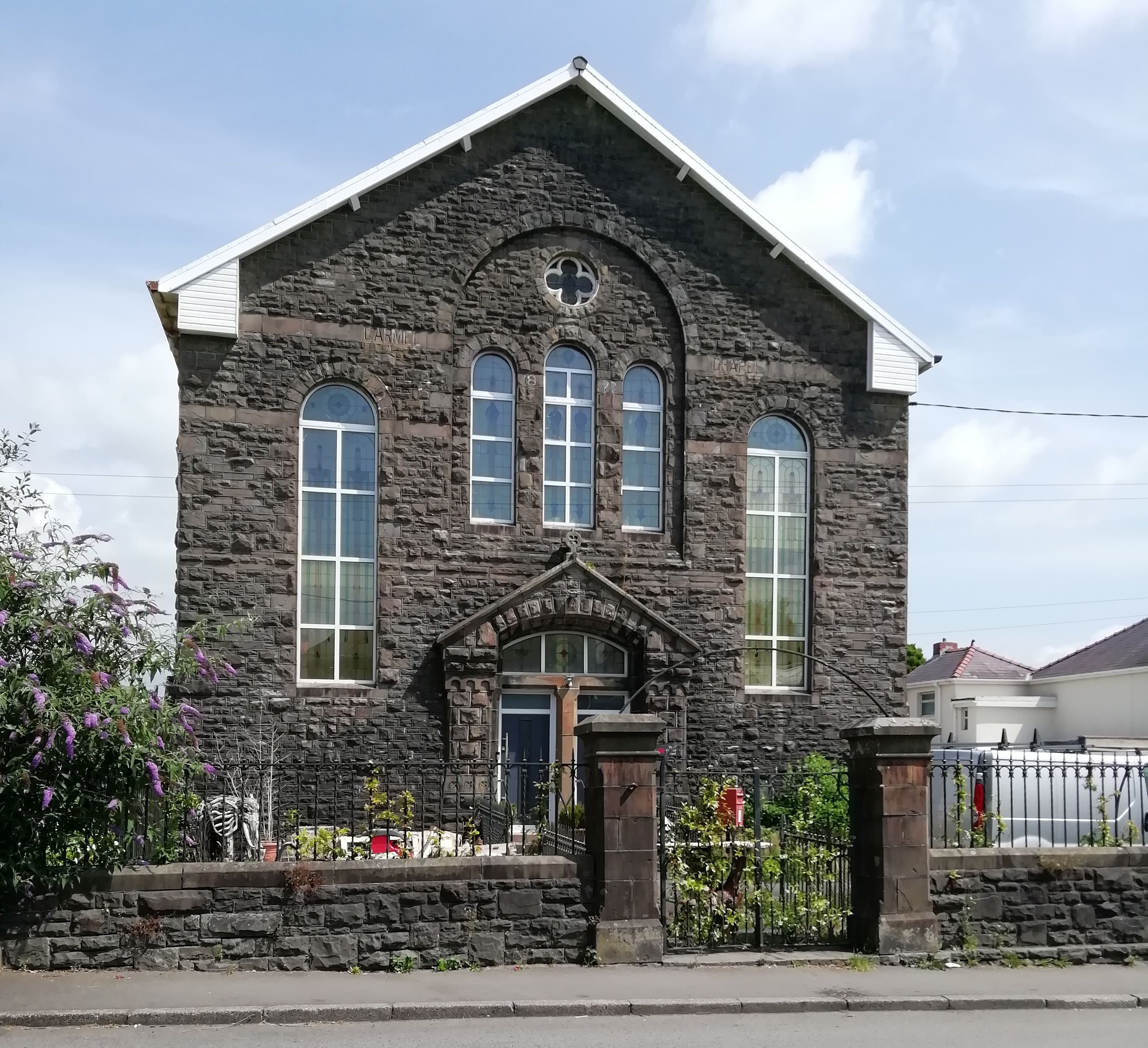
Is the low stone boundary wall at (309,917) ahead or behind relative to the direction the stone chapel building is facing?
ahead

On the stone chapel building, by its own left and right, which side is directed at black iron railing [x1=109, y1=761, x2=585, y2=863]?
front

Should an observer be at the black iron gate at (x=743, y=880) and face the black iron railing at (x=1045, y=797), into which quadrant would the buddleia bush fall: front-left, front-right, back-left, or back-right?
back-left

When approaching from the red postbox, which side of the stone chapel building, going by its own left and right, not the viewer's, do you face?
front

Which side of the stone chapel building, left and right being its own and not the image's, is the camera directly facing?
front

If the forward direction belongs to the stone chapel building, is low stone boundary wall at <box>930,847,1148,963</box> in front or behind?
in front

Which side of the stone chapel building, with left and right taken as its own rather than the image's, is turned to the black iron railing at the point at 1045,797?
left
